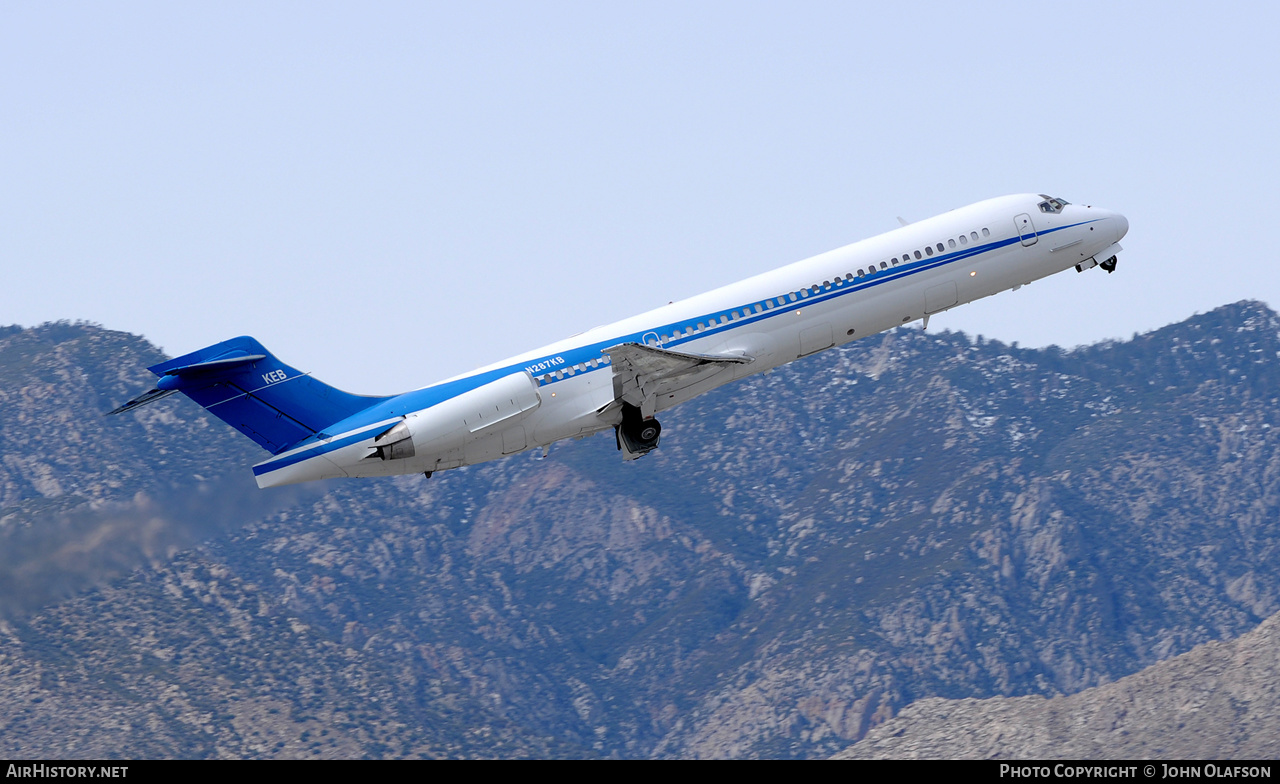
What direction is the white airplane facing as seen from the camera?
to the viewer's right
